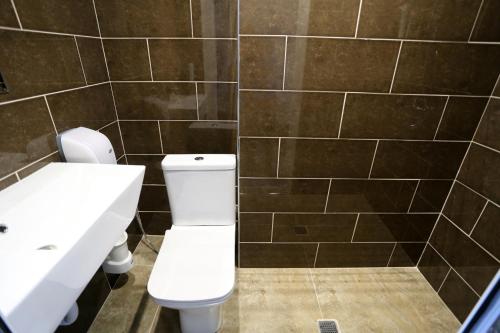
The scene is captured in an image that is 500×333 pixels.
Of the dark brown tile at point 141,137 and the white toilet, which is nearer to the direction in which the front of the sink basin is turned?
the white toilet

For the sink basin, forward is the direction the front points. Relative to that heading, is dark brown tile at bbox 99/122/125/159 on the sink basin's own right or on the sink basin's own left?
on the sink basin's own left

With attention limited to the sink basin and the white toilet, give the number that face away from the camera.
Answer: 0

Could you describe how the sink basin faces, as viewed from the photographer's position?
facing the viewer and to the right of the viewer

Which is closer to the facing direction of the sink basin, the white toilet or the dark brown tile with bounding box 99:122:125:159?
the white toilet

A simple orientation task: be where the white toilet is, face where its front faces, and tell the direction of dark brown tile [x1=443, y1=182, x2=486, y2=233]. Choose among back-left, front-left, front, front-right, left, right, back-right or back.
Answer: left

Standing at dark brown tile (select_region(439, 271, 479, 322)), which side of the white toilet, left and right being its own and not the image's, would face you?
left

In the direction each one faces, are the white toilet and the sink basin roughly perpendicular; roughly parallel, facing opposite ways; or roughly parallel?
roughly perpendicular

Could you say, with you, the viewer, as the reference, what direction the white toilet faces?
facing the viewer

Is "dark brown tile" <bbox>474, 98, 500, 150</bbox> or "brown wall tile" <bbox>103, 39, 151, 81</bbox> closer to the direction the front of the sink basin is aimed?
the dark brown tile

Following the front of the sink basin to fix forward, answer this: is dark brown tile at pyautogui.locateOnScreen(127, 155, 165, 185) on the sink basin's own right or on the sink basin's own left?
on the sink basin's own left

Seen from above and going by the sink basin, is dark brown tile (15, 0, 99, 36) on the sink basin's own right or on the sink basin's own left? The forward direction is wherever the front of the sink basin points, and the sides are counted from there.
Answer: on the sink basin's own left
